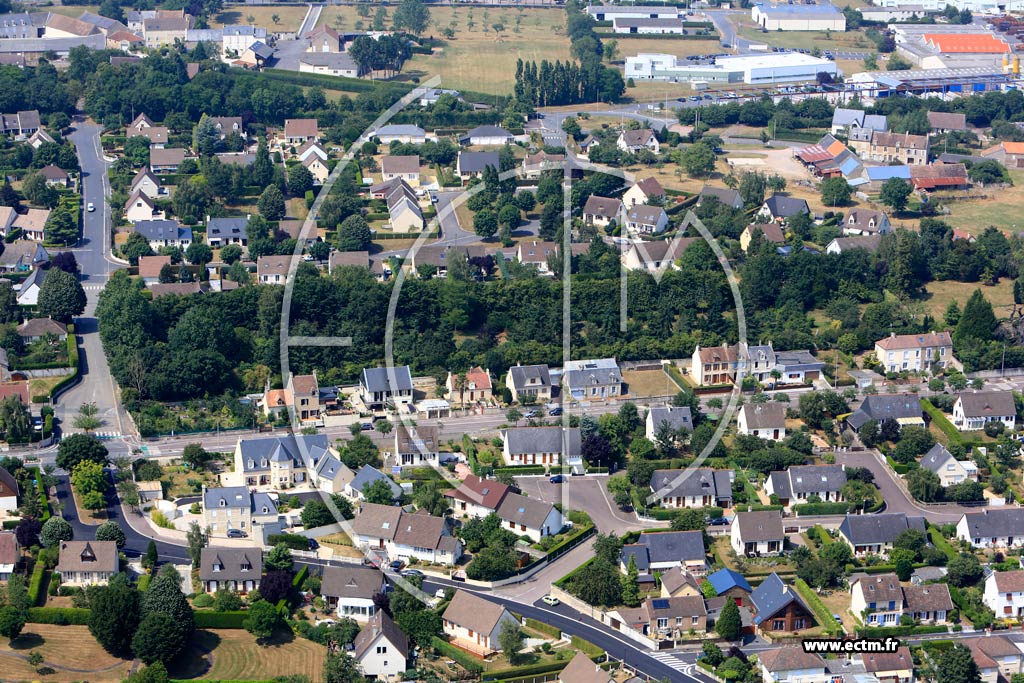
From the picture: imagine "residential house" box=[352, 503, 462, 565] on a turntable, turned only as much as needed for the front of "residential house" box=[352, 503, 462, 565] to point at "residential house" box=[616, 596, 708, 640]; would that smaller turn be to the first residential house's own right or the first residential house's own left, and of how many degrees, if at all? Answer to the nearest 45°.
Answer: approximately 45° to the first residential house's own left

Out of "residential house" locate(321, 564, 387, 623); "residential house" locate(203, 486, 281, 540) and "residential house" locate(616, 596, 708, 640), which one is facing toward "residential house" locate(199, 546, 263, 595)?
"residential house" locate(203, 486, 281, 540)

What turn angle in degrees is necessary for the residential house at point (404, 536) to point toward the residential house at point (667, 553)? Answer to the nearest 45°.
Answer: approximately 90° to its left

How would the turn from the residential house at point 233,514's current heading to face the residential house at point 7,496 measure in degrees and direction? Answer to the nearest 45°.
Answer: approximately 90° to its right
